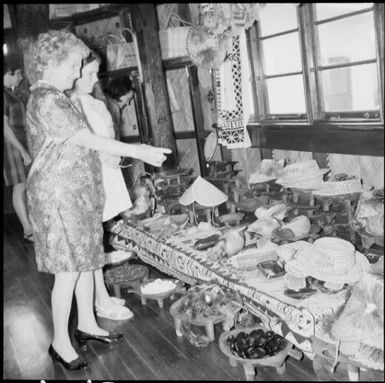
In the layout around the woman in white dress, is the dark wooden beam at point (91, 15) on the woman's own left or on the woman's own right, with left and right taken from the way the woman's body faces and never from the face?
on the woman's own left

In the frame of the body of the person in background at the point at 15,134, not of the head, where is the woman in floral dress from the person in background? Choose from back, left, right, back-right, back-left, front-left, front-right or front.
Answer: front-right

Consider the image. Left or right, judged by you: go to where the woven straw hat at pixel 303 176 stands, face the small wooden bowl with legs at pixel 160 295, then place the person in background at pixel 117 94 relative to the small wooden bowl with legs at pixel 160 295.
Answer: right

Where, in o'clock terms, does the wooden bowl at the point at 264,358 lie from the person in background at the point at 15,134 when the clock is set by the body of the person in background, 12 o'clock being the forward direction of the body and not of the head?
The wooden bowl is roughly at 1 o'clock from the person in background.

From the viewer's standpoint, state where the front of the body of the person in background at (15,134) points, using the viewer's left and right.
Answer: facing the viewer and to the right of the viewer

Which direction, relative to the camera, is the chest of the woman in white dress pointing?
to the viewer's right

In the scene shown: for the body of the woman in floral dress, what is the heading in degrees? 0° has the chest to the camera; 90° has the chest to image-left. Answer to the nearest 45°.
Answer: approximately 270°

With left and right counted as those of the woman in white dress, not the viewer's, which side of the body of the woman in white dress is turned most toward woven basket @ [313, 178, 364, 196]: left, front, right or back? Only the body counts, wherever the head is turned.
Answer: front
